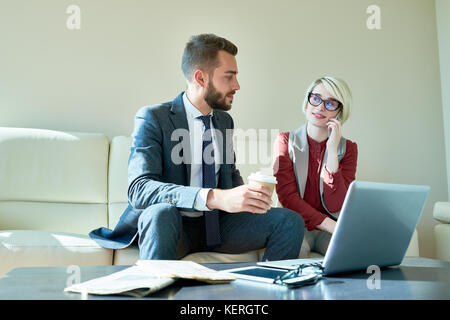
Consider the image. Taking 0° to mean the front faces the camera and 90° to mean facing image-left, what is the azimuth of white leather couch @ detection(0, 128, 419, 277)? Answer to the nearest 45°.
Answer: approximately 0°

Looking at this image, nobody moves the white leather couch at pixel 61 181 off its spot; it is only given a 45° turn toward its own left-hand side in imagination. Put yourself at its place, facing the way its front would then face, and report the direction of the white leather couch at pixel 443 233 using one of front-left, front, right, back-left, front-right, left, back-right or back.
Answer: front-left

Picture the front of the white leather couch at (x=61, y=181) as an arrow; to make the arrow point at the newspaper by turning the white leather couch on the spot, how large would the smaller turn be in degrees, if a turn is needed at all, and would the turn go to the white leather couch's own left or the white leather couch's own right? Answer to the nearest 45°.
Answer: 0° — it already faces it

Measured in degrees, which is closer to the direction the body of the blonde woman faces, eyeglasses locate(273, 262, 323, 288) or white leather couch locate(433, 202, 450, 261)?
the eyeglasses

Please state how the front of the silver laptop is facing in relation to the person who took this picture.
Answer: facing away from the viewer and to the left of the viewer

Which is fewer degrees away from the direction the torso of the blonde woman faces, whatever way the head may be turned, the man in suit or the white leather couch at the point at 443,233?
the man in suit

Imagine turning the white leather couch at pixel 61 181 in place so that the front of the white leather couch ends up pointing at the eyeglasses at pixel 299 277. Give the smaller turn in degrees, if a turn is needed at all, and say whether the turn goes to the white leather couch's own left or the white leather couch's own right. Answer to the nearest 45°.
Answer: approximately 45° to the white leather couch's own left

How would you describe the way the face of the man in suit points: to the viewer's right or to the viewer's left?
to the viewer's right

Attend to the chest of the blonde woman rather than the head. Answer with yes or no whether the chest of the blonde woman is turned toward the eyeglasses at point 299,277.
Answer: yes

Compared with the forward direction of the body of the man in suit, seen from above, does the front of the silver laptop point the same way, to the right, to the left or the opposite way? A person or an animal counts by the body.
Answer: the opposite way
